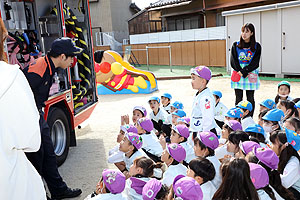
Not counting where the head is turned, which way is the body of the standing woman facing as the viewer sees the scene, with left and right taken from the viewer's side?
facing the viewer

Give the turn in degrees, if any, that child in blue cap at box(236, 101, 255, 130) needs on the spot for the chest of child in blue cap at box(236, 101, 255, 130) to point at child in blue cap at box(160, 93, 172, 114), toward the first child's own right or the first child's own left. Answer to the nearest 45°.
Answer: approximately 45° to the first child's own right

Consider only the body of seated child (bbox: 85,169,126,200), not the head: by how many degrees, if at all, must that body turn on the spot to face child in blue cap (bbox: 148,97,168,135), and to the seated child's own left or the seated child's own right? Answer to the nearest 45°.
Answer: approximately 45° to the seated child's own right

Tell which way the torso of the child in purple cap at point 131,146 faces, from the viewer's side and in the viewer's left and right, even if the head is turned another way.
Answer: facing to the left of the viewer

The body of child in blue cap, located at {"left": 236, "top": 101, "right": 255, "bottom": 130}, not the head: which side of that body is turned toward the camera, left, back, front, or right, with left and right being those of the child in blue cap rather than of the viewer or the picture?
left

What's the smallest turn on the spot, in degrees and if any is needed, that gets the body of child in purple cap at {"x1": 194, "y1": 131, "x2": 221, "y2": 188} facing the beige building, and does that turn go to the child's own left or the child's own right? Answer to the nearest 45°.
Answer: approximately 90° to the child's own right

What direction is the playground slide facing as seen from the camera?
to the viewer's right

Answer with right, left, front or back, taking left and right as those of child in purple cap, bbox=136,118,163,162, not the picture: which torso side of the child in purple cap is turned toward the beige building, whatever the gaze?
right

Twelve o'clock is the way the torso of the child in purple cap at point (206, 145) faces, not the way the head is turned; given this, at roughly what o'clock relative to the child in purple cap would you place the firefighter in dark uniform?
The firefighter in dark uniform is roughly at 12 o'clock from the child in purple cap.

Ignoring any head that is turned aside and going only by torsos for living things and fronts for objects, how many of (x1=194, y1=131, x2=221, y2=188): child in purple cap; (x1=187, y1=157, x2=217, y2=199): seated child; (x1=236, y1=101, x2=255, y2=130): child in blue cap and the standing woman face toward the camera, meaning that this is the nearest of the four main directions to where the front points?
1

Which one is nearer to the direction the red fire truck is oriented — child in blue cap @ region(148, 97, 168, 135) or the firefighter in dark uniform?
the firefighter in dark uniform

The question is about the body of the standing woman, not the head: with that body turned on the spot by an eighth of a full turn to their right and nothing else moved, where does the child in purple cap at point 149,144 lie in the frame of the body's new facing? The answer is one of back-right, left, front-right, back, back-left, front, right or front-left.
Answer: front

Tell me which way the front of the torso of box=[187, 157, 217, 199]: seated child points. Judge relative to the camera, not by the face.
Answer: to the viewer's left

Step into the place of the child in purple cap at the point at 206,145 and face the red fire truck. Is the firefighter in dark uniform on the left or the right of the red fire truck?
left

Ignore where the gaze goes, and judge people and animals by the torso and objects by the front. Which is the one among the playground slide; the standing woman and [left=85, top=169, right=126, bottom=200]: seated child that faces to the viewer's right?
the playground slide

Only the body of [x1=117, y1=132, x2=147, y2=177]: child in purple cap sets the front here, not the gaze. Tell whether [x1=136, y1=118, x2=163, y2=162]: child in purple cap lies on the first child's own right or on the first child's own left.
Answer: on the first child's own right
